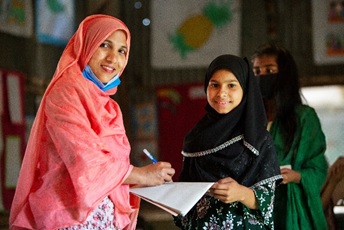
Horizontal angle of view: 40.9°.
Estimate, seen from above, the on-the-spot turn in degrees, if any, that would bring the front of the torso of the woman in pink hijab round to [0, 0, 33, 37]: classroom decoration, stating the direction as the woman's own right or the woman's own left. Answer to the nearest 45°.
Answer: approximately 135° to the woman's own left

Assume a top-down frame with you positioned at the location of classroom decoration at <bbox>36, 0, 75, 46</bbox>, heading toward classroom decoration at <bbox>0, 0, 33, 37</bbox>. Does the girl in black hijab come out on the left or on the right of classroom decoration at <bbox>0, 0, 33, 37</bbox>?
left

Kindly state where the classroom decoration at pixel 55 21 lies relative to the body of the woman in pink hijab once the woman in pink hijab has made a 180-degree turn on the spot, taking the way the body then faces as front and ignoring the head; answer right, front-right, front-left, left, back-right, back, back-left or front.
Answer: front-right

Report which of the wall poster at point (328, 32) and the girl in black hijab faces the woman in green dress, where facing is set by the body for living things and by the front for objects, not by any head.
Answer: the wall poster

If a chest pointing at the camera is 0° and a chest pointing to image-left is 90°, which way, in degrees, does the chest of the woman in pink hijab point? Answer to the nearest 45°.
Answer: approximately 315°

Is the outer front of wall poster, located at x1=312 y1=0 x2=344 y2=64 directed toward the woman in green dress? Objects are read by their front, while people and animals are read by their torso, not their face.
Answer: yes

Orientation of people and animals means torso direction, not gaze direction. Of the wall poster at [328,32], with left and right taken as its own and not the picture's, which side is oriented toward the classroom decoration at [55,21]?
right

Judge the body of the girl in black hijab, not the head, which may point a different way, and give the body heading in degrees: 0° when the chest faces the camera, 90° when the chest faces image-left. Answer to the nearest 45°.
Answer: approximately 45°
